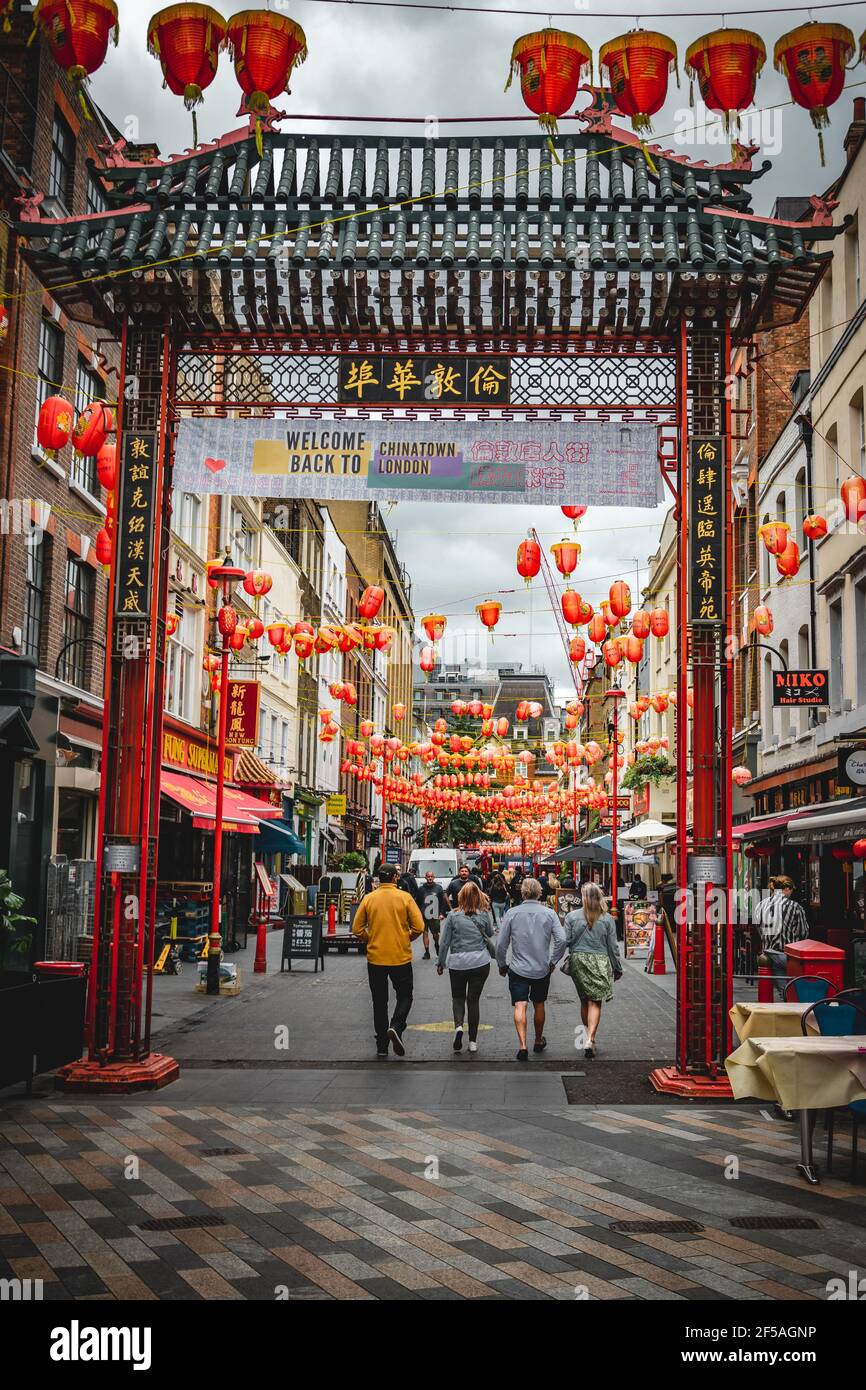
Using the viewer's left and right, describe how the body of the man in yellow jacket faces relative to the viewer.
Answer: facing away from the viewer

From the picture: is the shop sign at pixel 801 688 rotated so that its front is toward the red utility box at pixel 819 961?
yes

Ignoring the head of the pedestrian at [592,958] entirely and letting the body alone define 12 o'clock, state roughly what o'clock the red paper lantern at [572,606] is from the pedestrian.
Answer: The red paper lantern is roughly at 12 o'clock from the pedestrian.

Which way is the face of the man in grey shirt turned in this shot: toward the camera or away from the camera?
away from the camera

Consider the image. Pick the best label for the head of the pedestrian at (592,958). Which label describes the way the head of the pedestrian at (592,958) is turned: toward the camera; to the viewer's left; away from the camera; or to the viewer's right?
away from the camera

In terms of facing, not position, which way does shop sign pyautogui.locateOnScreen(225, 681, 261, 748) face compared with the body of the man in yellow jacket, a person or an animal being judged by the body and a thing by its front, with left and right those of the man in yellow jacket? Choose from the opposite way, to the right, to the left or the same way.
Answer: the opposite way

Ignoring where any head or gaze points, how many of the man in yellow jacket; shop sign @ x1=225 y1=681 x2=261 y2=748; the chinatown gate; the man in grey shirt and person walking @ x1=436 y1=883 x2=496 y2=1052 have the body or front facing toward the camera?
2

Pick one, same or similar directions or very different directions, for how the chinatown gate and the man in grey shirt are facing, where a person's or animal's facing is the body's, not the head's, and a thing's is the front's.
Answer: very different directions

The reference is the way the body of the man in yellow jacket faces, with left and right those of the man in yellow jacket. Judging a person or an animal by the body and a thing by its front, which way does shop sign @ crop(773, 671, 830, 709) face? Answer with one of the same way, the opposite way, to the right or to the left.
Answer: the opposite way

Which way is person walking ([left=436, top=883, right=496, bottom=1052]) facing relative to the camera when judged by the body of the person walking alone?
away from the camera

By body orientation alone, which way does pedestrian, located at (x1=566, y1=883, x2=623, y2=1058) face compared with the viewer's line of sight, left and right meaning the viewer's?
facing away from the viewer
